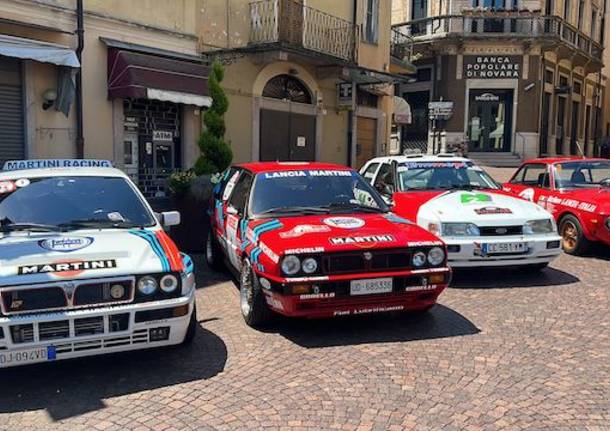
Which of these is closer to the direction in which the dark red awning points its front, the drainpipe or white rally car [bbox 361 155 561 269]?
the white rally car

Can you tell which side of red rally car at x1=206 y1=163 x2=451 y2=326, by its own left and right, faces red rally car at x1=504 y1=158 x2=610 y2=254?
left

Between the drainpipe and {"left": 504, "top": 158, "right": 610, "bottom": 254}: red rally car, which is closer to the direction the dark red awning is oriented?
the red rally car

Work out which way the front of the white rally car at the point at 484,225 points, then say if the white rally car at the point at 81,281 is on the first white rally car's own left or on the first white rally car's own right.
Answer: on the first white rally car's own right

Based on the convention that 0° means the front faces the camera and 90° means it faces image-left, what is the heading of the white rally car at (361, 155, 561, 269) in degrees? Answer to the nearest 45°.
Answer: approximately 315°

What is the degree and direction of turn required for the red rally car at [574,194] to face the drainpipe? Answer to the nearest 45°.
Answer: approximately 135° to its right

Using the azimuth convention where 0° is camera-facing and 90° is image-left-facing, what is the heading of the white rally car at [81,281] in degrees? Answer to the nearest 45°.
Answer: approximately 0°

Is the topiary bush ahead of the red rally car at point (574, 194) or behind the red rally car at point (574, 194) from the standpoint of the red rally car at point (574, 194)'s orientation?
behind

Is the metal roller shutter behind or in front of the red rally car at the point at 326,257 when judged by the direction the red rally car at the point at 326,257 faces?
behind

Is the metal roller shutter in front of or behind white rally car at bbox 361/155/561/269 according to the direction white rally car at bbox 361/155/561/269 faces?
behind
